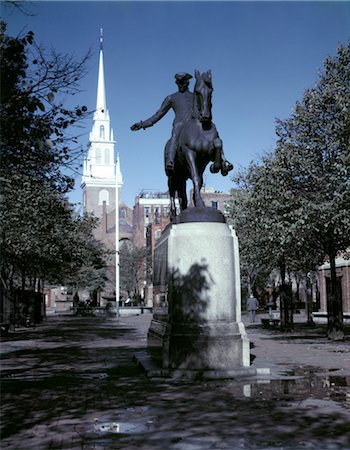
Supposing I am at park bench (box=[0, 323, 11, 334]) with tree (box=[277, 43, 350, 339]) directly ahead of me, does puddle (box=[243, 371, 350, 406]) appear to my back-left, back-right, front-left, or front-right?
front-right

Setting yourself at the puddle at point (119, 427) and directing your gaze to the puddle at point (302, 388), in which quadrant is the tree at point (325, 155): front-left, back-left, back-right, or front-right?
front-left

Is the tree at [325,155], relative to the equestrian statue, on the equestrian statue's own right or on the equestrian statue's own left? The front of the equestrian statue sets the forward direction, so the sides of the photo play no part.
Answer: on the equestrian statue's own left

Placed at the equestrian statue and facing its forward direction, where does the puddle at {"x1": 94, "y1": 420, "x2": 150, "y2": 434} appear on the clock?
The puddle is roughly at 2 o'clock from the equestrian statue.

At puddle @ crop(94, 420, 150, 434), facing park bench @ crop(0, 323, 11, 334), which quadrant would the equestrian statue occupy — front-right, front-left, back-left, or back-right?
front-right

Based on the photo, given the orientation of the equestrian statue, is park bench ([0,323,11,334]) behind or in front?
behind

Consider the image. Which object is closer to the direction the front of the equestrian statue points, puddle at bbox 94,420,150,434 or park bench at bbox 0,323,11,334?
the puddle

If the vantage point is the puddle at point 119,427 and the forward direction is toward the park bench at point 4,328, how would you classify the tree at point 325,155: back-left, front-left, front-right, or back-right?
front-right
